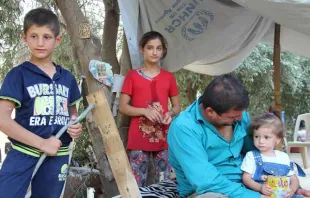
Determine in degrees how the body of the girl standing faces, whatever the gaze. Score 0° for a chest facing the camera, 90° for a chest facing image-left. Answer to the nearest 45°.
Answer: approximately 0°

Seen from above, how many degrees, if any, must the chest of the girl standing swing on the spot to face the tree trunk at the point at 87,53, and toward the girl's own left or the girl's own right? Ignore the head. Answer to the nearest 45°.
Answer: approximately 45° to the girl's own right

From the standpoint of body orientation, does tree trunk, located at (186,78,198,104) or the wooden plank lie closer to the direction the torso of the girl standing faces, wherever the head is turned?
the wooden plank

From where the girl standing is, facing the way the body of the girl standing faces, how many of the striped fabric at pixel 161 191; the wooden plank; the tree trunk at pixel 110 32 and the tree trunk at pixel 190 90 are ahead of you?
2

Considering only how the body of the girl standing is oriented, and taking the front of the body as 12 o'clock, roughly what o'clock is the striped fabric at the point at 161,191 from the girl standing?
The striped fabric is roughly at 12 o'clock from the girl standing.

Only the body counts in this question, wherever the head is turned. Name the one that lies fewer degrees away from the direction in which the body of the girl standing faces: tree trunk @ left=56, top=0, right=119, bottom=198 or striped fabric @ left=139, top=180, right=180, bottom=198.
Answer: the striped fabric

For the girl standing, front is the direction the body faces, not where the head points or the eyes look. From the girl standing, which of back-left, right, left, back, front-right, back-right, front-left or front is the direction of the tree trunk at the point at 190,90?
back
